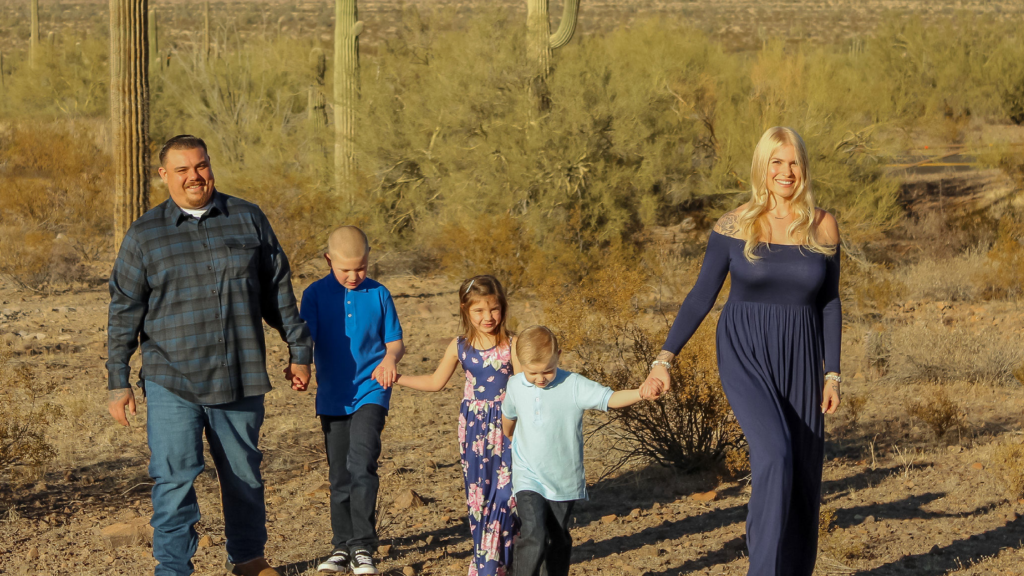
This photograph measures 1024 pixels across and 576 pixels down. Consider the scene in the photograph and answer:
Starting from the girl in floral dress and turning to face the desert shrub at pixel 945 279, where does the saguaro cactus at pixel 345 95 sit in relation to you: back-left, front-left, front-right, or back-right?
front-left

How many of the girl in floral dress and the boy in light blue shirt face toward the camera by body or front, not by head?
2

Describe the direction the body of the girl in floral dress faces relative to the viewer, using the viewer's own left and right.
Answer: facing the viewer

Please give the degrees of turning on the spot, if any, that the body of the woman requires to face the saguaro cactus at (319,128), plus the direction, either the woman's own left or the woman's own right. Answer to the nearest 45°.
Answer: approximately 135° to the woman's own right

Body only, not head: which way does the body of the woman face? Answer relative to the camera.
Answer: toward the camera

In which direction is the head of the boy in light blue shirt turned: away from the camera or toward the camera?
toward the camera

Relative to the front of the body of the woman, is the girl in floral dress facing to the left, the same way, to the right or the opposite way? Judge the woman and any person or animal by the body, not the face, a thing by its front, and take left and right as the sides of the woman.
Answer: the same way

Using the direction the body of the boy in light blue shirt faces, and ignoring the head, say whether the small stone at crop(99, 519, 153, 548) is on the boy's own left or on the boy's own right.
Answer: on the boy's own right

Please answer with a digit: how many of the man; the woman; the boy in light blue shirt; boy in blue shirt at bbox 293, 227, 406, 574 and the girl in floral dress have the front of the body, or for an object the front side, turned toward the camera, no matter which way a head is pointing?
5

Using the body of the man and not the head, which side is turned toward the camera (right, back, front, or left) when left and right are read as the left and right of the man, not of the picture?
front

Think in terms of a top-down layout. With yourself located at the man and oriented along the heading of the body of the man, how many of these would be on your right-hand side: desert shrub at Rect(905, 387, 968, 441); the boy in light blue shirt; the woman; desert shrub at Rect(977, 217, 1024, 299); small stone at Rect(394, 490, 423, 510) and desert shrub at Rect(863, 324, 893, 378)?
0

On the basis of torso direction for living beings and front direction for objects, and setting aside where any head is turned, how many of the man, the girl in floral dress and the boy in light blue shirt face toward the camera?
3

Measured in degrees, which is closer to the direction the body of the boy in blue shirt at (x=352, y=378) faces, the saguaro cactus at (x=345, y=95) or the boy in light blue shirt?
the boy in light blue shirt

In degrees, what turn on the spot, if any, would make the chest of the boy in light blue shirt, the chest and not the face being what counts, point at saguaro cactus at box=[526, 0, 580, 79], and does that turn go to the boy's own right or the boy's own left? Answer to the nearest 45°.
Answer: approximately 180°

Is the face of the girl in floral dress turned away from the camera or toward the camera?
toward the camera

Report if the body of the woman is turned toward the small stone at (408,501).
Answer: no

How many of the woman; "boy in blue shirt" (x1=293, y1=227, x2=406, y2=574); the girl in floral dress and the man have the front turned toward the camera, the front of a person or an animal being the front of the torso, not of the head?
4

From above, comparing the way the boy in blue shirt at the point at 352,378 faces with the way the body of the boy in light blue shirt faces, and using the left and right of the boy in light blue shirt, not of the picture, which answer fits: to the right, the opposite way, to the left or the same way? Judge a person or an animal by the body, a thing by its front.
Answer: the same way

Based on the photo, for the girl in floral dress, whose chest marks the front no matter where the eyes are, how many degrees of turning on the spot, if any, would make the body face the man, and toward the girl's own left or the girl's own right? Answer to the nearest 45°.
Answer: approximately 90° to the girl's own right

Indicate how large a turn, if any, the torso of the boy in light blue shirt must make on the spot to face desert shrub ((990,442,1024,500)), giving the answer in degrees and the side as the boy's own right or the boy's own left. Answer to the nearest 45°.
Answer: approximately 135° to the boy's own left

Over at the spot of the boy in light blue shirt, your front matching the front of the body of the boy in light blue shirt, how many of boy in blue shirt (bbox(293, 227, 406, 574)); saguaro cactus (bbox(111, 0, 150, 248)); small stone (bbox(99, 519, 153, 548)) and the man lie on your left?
0

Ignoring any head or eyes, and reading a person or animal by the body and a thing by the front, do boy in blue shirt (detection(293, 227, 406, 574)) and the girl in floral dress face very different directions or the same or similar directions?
same or similar directions
